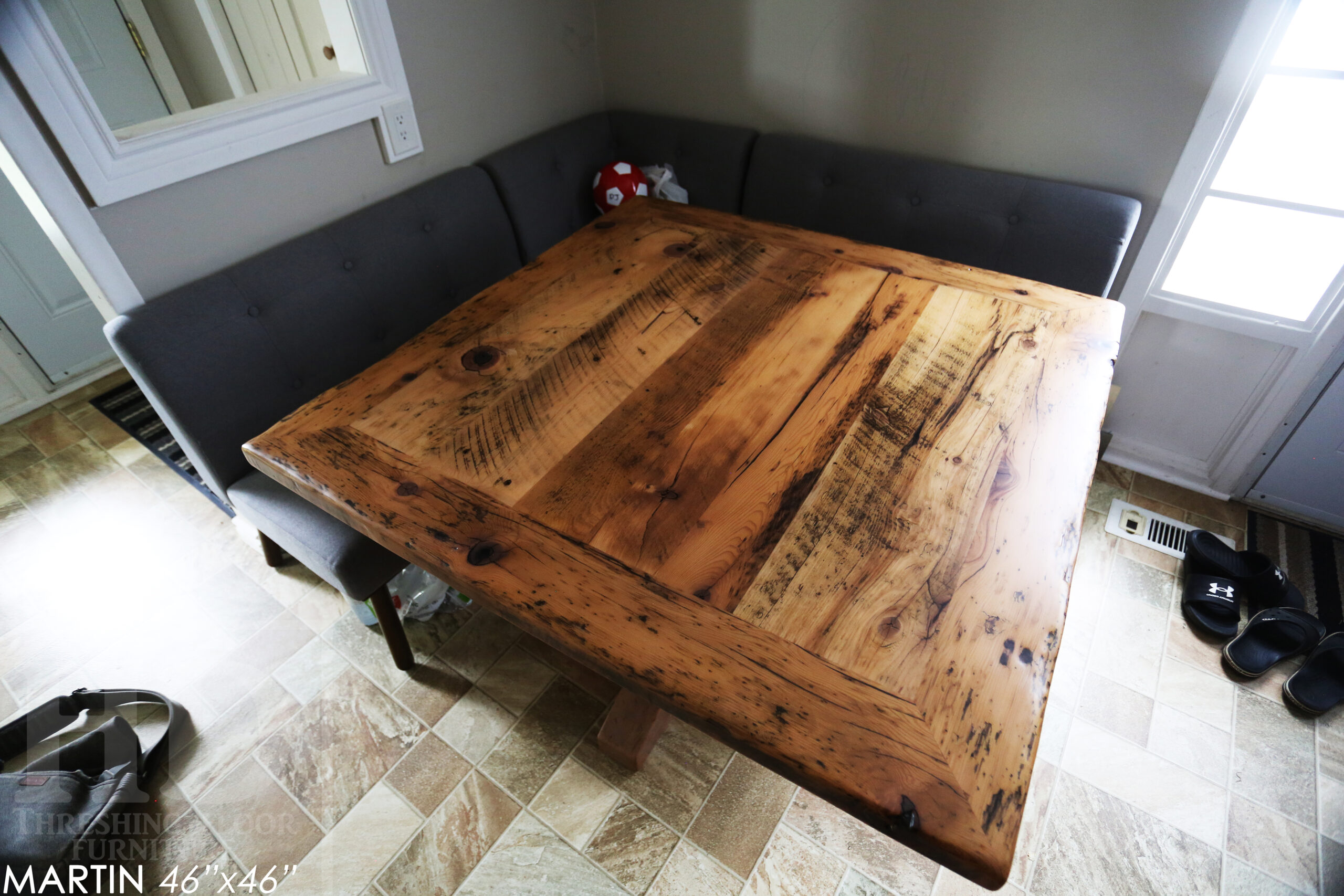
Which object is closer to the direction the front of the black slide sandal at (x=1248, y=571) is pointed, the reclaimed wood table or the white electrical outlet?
the reclaimed wood table

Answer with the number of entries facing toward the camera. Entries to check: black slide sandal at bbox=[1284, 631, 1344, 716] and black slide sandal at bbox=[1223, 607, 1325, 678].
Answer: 0

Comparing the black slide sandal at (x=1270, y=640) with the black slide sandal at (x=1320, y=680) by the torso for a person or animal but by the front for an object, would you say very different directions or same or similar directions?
same or similar directions

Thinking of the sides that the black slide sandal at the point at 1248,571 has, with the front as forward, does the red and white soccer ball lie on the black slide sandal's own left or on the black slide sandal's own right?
on the black slide sandal's own right

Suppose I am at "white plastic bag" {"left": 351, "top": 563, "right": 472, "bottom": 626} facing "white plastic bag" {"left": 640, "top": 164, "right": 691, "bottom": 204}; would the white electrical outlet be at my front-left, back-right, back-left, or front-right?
front-left
